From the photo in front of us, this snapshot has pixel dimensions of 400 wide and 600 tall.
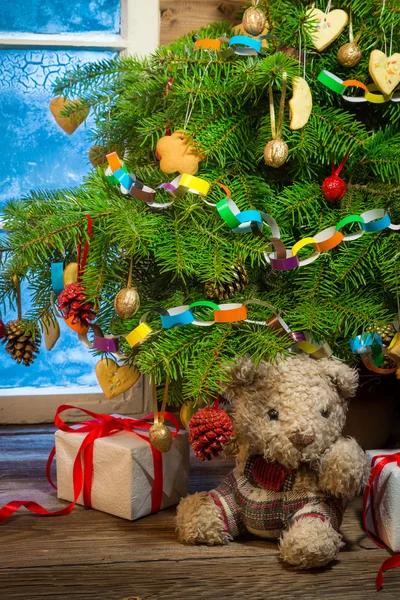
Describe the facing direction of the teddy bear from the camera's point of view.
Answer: facing the viewer
